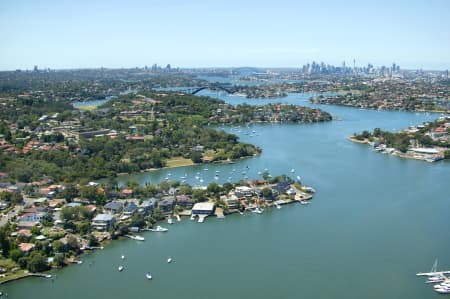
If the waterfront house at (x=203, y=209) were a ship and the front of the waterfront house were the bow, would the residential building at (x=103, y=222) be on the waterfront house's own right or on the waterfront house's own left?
on the waterfront house's own right

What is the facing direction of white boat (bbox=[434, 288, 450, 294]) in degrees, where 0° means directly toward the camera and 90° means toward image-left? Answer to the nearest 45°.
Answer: approximately 90°

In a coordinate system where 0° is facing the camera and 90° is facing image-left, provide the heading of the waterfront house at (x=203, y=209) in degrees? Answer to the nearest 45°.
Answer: approximately 0°

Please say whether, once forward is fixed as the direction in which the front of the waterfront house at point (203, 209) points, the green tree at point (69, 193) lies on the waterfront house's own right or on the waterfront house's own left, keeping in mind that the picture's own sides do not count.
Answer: on the waterfront house's own right

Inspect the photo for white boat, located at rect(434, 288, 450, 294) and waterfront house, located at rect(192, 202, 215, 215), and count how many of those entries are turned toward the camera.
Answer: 1

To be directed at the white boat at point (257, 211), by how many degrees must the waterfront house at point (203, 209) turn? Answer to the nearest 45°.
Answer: approximately 90° to its left

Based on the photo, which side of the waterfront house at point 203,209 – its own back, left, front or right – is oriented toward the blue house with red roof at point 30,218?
right

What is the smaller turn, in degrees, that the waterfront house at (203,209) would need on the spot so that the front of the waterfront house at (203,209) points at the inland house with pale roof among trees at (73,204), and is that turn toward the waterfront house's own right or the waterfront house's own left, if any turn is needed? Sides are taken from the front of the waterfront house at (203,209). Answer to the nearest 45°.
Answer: approximately 90° to the waterfront house's own right

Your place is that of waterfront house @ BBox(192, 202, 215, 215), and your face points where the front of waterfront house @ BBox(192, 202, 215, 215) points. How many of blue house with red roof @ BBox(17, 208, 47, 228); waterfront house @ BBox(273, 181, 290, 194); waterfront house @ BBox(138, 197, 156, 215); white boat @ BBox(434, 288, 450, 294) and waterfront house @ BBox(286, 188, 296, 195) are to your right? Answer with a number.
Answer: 2

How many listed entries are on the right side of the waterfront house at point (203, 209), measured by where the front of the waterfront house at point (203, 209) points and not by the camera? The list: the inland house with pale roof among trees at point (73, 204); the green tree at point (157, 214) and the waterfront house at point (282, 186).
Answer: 2
